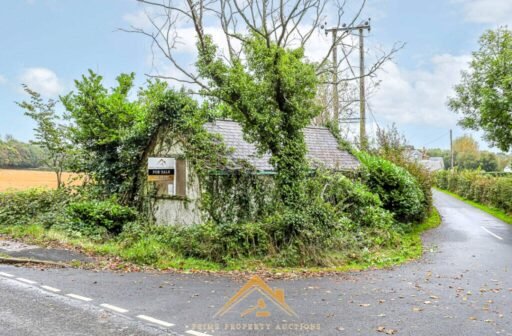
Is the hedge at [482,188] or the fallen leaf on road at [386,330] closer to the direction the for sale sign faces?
the fallen leaf on road

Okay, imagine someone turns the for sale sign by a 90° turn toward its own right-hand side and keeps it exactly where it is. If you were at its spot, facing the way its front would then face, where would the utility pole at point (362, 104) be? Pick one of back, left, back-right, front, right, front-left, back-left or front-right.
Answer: back-right

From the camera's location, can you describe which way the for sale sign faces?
facing the viewer

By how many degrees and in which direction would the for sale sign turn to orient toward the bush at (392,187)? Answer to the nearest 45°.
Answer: approximately 90° to its left

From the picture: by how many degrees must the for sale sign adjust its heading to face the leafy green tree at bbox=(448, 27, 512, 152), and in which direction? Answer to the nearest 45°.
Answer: approximately 90° to its left

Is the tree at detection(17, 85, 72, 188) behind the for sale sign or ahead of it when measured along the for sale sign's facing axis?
behind

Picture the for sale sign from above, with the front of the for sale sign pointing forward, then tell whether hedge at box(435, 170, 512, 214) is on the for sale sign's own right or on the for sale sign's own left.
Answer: on the for sale sign's own left

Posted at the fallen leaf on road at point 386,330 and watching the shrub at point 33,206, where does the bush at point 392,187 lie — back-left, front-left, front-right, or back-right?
front-right

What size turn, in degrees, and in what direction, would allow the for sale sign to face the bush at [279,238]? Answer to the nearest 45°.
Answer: approximately 45° to its left
